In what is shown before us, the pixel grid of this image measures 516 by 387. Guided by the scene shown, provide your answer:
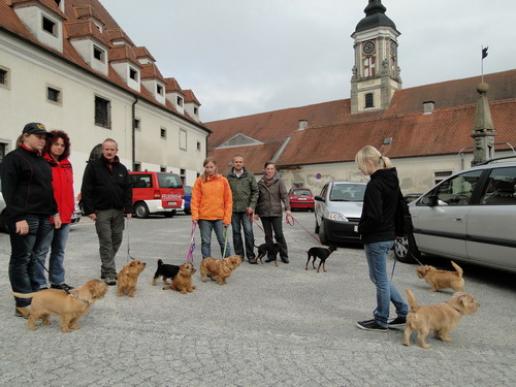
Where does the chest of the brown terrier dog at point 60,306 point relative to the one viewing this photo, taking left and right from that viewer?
facing to the right of the viewer

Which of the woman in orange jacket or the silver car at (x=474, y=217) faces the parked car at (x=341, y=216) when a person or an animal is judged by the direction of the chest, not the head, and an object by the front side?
the silver car

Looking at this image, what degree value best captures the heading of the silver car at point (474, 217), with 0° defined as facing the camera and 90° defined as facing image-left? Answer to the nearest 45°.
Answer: approximately 135°

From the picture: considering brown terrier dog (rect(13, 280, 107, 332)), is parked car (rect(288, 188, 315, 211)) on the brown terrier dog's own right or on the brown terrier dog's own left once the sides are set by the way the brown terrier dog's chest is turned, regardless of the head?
on the brown terrier dog's own left

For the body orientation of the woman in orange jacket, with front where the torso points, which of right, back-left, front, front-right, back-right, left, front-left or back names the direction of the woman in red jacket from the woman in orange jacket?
front-right

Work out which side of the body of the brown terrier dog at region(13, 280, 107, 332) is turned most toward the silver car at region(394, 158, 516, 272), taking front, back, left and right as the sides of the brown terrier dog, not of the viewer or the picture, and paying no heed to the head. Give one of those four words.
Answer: front
